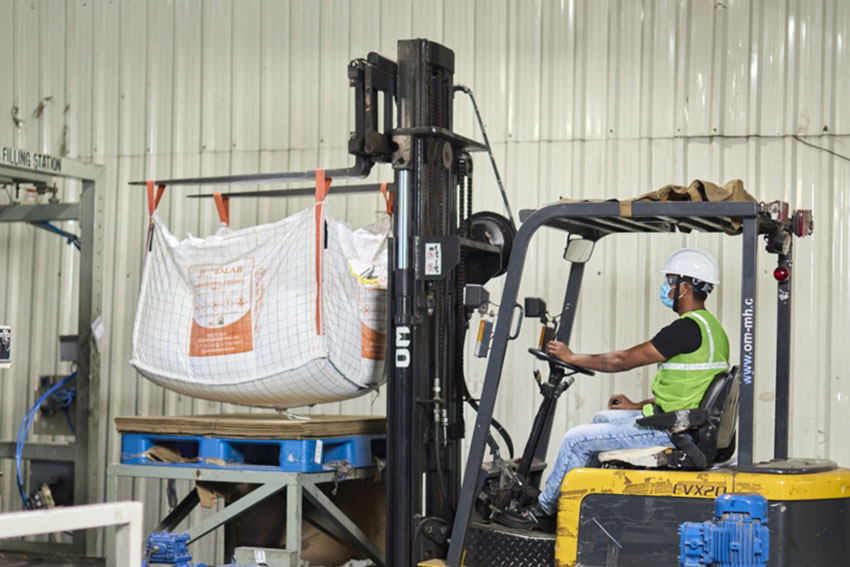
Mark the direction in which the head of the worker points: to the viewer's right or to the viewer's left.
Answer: to the viewer's left

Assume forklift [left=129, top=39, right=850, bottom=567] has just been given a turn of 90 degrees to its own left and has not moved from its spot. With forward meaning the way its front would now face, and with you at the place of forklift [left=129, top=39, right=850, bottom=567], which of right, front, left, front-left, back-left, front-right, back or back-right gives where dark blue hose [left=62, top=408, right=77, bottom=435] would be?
back-right

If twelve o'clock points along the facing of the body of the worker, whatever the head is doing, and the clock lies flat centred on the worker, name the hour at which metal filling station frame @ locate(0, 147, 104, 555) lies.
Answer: The metal filling station frame is roughly at 1 o'clock from the worker.

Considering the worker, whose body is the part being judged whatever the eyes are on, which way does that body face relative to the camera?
to the viewer's left

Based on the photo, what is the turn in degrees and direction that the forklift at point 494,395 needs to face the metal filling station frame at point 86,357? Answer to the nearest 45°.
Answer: approximately 45° to its right

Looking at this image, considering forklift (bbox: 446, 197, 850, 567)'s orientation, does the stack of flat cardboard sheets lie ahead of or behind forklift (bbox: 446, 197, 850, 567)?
ahead

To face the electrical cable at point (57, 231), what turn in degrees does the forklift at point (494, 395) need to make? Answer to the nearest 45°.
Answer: approximately 45° to its right

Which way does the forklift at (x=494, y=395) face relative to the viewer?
to the viewer's left

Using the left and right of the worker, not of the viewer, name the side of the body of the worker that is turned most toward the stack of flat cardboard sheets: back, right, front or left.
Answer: front

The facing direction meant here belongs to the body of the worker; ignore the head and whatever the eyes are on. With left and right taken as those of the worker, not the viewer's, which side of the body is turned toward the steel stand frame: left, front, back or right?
front

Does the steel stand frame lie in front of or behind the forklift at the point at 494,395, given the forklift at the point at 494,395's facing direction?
in front
